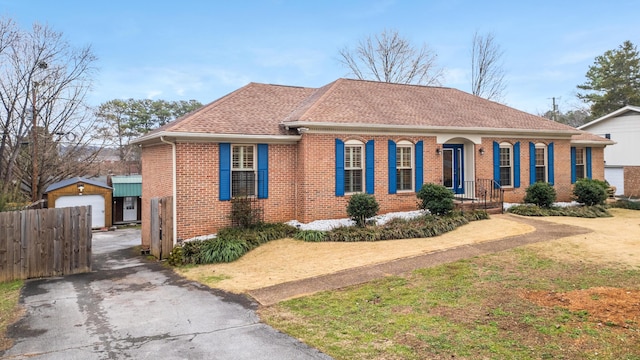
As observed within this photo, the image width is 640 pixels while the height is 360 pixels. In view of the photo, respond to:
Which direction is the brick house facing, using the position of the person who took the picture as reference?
facing the viewer and to the right of the viewer

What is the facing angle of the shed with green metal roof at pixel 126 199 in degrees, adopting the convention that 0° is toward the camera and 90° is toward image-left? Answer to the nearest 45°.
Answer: approximately 0°

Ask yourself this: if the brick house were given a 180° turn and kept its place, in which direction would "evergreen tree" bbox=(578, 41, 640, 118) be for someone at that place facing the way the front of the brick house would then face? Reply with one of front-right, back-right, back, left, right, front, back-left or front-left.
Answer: right

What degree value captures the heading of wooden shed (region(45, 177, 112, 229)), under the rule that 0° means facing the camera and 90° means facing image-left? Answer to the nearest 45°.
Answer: approximately 0°

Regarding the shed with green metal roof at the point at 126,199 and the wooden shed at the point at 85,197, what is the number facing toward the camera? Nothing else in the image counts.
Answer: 2

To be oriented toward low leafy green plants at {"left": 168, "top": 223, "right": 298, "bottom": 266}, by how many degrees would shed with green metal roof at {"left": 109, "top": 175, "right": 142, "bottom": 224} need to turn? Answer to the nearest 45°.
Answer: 0° — it already faces it

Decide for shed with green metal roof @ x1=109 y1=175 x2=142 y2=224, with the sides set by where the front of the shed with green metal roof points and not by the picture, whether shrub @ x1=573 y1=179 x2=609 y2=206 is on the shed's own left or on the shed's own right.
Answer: on the shed's own left

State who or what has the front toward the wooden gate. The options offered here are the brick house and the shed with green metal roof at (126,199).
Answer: the shed with green metal roof

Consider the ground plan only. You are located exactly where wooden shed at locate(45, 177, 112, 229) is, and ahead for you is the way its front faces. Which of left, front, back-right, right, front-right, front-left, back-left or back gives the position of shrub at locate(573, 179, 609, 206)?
front-left
